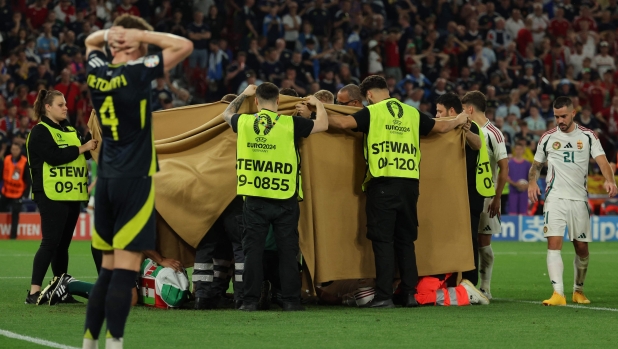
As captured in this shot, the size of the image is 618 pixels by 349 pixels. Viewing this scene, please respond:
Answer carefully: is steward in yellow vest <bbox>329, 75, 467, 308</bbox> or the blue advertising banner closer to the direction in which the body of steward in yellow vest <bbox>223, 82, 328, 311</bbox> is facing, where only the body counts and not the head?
the blue advertising banner

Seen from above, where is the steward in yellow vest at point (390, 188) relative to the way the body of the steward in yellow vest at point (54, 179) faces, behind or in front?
in front

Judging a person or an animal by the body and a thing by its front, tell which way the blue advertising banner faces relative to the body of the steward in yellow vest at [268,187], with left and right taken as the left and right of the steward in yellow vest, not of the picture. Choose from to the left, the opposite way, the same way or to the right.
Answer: the opposite way

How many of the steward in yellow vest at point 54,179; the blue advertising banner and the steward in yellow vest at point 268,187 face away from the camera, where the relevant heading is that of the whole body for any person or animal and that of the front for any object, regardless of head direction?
1

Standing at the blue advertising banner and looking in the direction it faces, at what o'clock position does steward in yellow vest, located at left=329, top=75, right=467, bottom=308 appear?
The steward in yellow vest is roughly at 12 o'clock from the blue advertising banner.

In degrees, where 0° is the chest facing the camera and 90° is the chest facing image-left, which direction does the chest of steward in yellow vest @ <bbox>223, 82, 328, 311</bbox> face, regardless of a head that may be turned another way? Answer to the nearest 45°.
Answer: approximately 180°

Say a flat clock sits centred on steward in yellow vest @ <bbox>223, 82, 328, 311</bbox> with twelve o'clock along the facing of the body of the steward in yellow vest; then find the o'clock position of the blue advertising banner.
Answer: The blue advertising banner is roughly at 1 o'clock from the steward in yellow vest.

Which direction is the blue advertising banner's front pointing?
toward the camera

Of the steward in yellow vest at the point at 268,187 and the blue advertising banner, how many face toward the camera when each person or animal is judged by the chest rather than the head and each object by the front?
1

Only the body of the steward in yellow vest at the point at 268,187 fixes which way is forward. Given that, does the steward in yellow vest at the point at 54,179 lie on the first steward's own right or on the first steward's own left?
on the first steward's own left

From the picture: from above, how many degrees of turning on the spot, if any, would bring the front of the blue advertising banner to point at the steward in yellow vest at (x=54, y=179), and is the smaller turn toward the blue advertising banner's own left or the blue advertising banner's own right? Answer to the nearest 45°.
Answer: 0° — it already faces them

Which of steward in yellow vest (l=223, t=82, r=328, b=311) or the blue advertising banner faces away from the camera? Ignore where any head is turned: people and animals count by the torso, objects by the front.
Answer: the steward in yellow vest
